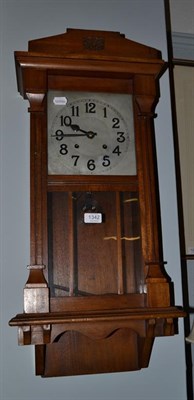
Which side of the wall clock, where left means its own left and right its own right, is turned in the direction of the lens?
front
